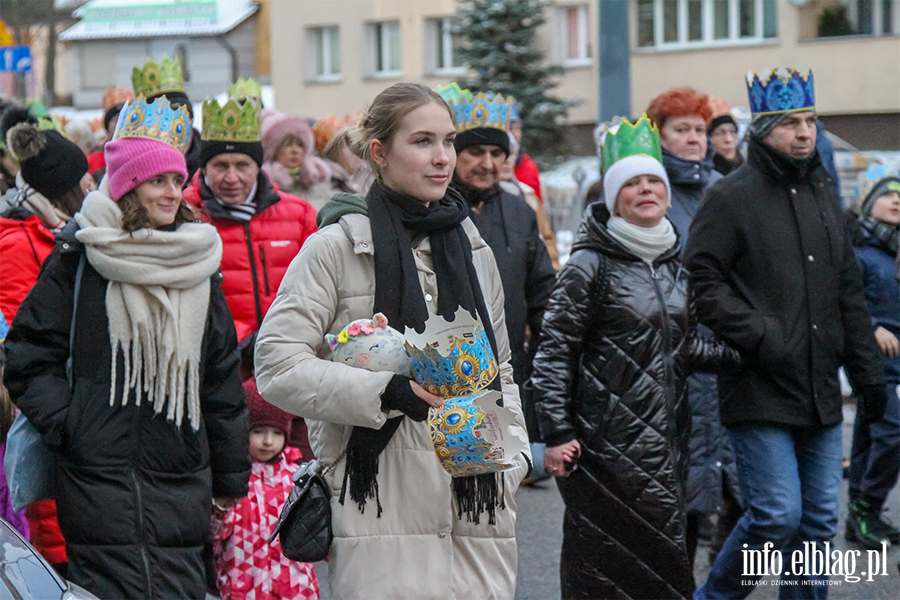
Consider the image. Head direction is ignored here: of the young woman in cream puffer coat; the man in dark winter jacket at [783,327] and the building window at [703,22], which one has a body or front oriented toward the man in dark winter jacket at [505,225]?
the building window

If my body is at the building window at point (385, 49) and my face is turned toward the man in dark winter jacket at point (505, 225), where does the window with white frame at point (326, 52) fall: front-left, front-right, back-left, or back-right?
back-right

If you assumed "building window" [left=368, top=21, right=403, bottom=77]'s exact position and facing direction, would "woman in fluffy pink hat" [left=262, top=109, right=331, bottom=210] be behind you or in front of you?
in front

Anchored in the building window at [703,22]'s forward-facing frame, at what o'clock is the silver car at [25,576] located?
The silver car is roughly at 12 o'clock from the building window.

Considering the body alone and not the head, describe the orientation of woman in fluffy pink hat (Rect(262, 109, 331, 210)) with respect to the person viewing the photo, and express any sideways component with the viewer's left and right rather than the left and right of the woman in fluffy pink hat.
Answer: facing the viewer and to the right of the viewer

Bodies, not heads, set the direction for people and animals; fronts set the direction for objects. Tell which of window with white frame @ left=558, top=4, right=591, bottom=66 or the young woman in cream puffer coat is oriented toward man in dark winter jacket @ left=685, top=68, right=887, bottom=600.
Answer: the window with white frame

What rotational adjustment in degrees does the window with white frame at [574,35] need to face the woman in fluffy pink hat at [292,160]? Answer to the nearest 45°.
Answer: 0° — it already faces them

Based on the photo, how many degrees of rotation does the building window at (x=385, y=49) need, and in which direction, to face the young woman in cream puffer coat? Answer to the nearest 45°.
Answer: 0° — it already faces them

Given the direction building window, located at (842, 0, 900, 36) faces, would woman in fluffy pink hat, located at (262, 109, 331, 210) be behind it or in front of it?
in front
